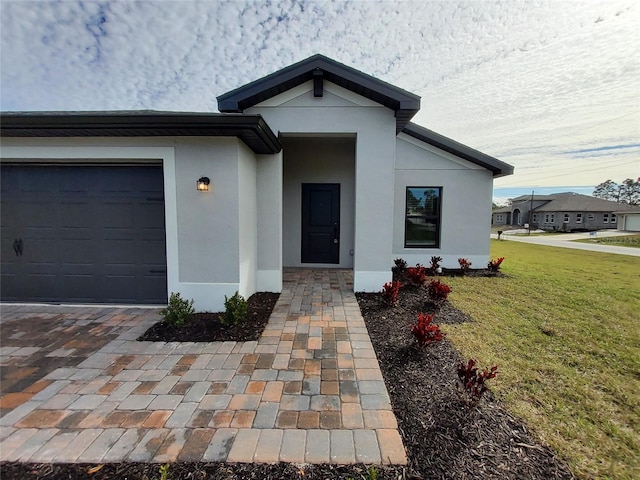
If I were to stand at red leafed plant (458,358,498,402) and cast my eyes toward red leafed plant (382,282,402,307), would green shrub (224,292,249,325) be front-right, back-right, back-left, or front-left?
front-left

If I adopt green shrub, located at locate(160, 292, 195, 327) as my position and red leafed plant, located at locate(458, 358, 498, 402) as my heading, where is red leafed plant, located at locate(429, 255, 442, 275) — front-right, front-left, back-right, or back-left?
front-left

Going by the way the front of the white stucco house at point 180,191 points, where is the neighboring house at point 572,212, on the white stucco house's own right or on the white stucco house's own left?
on the white stucco house's own left

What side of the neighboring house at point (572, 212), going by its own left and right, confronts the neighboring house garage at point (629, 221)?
left

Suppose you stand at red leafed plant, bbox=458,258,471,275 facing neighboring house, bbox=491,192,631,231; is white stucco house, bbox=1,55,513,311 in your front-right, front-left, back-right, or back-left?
back-left

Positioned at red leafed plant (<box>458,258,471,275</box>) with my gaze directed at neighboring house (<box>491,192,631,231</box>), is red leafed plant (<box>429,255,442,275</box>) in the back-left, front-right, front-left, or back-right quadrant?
back-left

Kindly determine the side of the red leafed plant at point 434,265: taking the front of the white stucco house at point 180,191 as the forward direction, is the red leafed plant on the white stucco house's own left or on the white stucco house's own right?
on the white stucco house's own left

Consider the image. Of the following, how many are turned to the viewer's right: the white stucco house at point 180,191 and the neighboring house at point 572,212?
0

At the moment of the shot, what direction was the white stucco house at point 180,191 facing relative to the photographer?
facing the viewer

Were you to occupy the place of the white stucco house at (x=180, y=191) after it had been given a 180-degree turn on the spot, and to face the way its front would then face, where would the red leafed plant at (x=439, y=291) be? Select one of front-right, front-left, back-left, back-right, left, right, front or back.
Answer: right

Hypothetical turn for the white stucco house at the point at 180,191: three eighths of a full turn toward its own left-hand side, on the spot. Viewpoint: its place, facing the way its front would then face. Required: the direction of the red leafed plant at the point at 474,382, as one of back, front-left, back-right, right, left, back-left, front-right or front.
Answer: right
